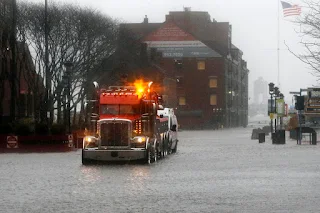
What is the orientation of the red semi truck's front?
toward the camera
